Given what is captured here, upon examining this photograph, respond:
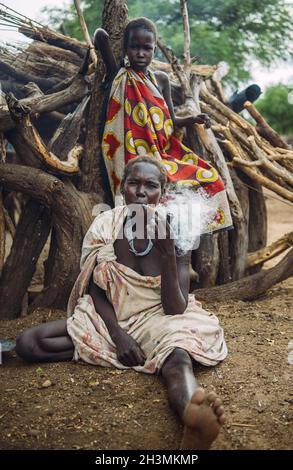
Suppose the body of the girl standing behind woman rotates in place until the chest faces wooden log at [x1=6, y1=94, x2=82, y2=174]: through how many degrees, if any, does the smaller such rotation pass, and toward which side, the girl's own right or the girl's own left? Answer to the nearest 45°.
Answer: approximately 90° to the girl's own right

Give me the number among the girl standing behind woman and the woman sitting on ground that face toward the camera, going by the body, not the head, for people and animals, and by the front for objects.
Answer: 2

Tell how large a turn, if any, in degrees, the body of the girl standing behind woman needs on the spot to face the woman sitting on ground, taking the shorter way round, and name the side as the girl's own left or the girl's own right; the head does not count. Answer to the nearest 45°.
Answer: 0° — they already face them

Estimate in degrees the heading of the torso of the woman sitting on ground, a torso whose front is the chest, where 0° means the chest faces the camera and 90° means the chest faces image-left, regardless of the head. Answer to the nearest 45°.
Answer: approximately 0°

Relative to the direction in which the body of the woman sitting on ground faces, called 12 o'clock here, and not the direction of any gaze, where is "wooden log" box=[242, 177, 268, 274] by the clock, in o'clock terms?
The wooden log is roughly at 7 o'clock from the woman sitting on ground.

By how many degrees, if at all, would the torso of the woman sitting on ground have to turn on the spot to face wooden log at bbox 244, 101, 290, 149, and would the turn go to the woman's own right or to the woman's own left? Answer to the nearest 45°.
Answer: approximately 135° to the woman's own left

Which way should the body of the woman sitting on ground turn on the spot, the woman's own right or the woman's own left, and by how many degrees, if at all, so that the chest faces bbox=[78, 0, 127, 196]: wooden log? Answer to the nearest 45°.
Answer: approximately 180°

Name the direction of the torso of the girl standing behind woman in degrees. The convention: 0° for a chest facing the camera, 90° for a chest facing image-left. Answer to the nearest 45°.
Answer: approximately 0°
